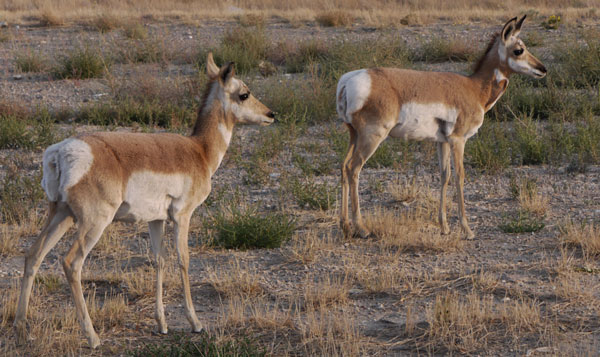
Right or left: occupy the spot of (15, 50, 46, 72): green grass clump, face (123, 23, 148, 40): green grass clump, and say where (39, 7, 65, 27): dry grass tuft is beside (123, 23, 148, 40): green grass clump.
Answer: left

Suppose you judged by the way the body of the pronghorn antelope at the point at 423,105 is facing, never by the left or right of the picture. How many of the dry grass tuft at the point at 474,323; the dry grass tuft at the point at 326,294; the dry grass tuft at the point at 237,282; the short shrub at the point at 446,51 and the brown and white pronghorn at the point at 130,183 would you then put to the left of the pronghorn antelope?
1

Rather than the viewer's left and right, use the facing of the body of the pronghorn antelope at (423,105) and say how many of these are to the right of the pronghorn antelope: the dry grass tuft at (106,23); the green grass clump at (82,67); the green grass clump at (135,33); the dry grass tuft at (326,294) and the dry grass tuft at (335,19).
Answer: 1

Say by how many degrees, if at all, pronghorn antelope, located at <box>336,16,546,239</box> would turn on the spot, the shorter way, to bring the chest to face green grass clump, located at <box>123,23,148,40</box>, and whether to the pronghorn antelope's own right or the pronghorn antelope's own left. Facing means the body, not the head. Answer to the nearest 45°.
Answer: approximately 135° to the pronghorn antelope's own left

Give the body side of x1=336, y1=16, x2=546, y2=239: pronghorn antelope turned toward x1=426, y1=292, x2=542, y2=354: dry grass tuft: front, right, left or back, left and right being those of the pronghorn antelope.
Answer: right

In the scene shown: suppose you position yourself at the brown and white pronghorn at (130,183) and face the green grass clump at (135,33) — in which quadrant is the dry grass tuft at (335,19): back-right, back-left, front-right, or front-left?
front-right

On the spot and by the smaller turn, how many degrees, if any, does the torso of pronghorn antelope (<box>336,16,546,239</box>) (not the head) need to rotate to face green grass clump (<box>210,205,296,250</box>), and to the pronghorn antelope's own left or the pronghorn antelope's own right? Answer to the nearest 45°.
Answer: approximately 135° to the pronghorn antelope's own right

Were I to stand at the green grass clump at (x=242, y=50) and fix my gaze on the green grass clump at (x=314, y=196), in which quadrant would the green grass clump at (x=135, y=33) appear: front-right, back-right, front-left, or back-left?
back-right

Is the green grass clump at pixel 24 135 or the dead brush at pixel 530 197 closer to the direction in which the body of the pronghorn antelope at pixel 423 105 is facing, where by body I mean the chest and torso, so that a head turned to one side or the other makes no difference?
the dead brush

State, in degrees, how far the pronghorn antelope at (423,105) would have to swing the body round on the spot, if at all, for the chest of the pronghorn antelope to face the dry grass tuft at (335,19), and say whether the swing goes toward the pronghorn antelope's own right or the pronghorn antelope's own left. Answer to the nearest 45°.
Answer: approximately 90° to the pronghorn antelope's own left

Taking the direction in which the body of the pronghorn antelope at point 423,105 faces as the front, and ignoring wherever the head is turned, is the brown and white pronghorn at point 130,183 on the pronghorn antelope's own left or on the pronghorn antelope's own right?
on the pronghorn antelope's own right

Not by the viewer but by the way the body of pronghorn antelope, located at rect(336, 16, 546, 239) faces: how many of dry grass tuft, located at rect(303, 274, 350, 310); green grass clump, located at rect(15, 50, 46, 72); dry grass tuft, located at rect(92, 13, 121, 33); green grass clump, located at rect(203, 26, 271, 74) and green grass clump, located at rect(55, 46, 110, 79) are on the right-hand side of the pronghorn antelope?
1

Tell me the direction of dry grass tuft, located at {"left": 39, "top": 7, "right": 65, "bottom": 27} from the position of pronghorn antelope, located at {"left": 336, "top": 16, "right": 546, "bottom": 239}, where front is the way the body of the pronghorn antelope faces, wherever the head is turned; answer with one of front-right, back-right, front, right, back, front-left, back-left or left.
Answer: back-left

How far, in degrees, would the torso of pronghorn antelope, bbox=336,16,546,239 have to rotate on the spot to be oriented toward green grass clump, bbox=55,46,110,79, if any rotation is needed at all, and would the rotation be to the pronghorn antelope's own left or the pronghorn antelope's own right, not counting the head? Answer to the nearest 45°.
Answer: approximately 135° to the pronghorn antelope's own left

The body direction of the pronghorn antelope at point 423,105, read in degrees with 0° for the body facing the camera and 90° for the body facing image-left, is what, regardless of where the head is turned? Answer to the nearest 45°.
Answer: approximately 270°

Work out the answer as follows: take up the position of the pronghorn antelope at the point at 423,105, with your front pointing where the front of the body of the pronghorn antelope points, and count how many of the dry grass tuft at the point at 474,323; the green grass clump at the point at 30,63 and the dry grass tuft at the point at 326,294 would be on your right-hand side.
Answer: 2

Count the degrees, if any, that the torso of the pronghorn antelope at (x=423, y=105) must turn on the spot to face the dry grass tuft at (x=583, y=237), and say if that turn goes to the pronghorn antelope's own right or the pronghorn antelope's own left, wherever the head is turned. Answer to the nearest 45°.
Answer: approximately 45° to the pronghorn antelope's own right
